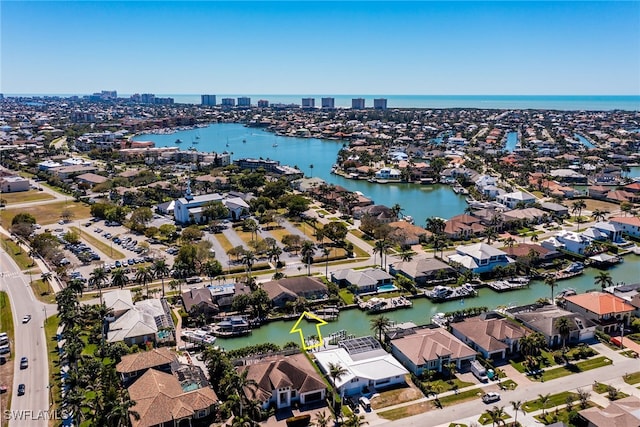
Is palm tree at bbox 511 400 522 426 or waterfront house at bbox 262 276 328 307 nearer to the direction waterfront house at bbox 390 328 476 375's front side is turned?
the palm tree

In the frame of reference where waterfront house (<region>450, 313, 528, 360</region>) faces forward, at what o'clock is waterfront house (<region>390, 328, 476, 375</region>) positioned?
waterfront house (<region>390, 328, 476, 375</region>) is roughly at 3 o'clock from waterfront house (<region>450, 313, 528, 360</region>).

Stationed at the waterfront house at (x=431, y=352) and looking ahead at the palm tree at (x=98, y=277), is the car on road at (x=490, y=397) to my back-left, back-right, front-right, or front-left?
back-left

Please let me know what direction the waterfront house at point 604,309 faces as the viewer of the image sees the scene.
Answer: facing the viewer and to the right of the viewer

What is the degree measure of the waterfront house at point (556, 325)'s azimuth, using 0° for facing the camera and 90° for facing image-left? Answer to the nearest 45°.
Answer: approximately 315°

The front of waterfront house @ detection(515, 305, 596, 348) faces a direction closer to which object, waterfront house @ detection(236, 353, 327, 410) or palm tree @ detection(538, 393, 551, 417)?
the palm tree

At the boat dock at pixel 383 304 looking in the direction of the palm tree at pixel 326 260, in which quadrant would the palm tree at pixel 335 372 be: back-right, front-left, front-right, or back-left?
back-left

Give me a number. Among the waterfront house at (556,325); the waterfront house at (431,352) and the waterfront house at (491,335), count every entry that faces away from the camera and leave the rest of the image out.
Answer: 0

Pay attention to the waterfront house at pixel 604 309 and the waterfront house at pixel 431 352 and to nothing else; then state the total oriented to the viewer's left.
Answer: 0

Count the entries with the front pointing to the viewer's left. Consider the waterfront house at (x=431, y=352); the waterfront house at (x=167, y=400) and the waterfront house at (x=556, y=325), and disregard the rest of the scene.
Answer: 0

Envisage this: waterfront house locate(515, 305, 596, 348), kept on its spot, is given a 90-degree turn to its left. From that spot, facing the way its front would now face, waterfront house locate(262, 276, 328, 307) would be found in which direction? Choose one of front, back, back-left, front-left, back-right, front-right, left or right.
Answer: back-left

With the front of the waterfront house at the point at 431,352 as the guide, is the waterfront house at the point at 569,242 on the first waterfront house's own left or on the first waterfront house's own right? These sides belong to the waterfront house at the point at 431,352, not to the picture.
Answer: on the first waterfront house's own left

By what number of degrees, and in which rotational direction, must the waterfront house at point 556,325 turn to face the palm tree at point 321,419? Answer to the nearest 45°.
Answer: approximately 90° to its right

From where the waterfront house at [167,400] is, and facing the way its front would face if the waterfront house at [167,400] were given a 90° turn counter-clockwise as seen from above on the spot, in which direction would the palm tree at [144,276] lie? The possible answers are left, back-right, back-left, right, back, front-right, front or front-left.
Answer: front-left

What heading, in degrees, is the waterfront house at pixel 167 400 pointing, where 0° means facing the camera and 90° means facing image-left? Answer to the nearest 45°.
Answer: approximately 315°

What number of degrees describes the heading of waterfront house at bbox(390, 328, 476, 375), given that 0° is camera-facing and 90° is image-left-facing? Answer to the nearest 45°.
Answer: approximately 315°
